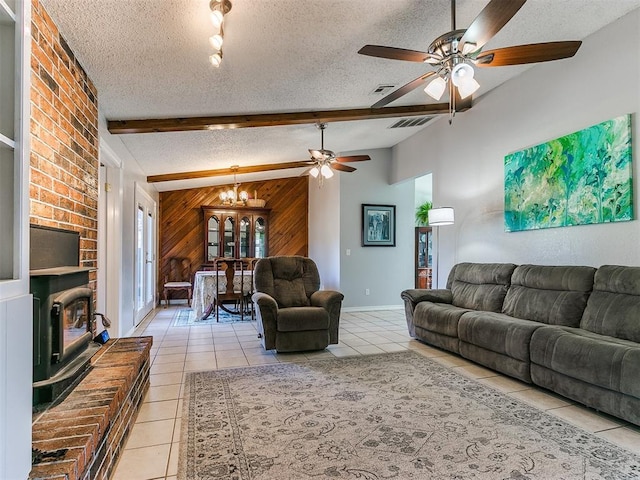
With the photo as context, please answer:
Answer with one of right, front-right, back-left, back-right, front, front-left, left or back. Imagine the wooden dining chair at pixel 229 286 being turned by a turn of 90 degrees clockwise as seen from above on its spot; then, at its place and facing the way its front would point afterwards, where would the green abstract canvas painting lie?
front-right

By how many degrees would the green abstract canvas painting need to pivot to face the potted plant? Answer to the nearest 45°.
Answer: approximately 90° to its right

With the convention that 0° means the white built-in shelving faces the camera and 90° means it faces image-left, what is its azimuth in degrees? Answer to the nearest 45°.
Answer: approximately 315°

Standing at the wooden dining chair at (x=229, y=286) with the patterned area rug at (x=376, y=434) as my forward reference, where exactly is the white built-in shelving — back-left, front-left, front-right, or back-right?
front-right

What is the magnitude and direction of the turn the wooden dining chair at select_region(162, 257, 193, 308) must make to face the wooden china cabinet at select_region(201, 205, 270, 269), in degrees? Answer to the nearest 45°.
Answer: approximately 90° to its left

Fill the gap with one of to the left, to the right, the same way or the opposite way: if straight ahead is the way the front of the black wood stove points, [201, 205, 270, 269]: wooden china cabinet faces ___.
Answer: to the right

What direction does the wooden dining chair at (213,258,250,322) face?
away from the camera

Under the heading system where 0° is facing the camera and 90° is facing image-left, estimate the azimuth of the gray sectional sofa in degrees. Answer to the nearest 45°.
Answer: approximately 45°

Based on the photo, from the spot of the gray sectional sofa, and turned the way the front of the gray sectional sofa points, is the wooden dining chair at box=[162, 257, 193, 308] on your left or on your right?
on your right

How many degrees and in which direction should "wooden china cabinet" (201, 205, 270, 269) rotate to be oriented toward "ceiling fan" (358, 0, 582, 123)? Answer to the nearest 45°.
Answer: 0° — it already faces it

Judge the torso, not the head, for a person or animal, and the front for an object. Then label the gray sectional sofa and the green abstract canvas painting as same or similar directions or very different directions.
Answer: same or similar directions

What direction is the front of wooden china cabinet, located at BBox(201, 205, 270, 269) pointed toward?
toward the camera

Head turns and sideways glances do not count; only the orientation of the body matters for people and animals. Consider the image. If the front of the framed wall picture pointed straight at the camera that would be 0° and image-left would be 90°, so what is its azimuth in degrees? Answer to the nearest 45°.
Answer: approximately 0°

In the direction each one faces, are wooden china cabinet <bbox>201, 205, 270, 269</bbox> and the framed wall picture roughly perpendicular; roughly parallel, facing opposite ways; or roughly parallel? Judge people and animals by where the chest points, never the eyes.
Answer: roughly parallel

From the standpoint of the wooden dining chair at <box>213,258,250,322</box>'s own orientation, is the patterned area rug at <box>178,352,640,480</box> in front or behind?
behind

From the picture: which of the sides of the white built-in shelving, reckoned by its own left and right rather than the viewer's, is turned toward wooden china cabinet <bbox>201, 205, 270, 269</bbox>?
left

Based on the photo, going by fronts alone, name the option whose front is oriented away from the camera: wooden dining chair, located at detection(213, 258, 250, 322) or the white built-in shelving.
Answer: the wooden dining chair
